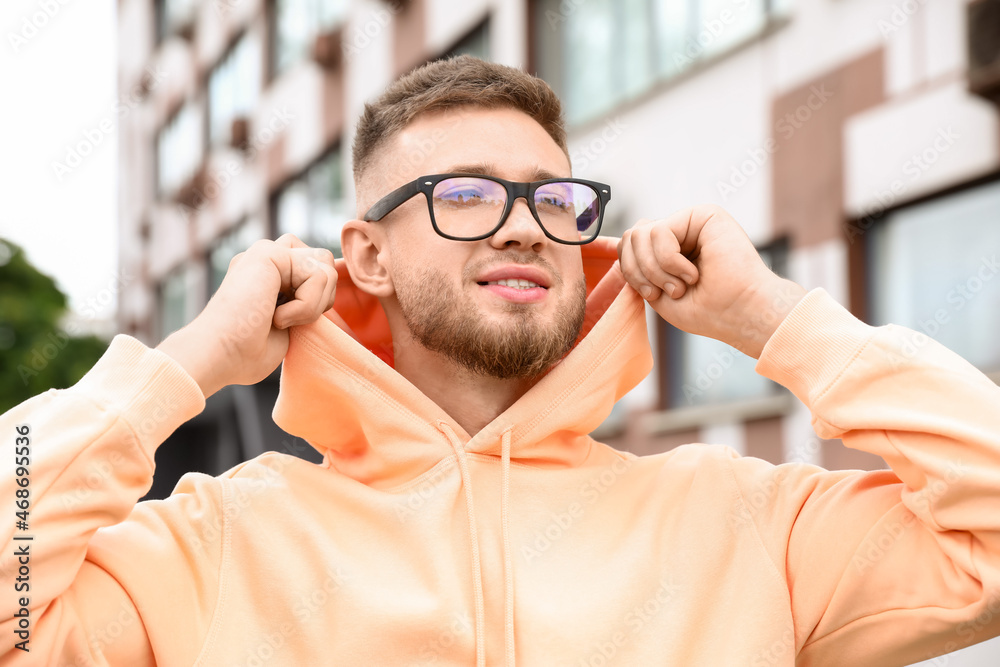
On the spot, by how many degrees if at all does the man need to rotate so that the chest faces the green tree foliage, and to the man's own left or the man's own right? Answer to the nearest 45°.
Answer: approximately 135° to the man's own right

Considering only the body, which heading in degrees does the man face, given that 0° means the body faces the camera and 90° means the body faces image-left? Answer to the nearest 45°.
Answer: approximately 0°

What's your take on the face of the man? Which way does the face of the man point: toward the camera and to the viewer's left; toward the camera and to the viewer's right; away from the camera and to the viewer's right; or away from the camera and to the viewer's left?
toward the camera and to the viewer's right
